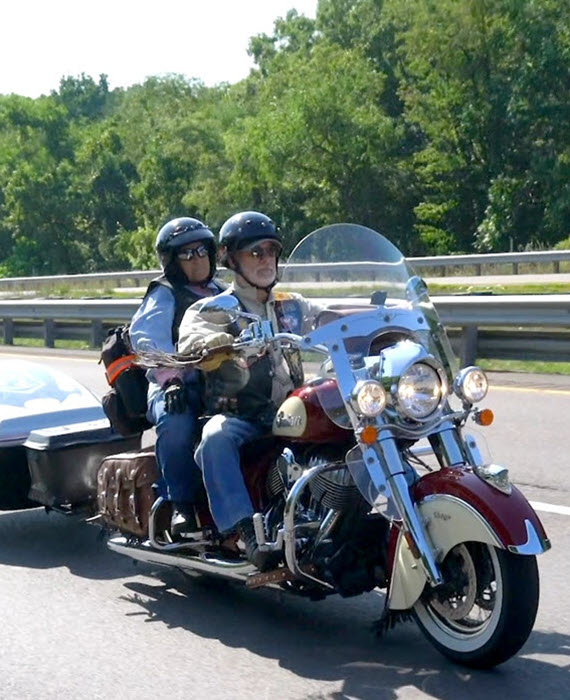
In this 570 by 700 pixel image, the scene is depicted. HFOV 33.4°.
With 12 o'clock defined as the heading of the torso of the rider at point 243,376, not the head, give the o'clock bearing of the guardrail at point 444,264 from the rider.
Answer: The guardrail is roughly at 8 o'clock from the rider.

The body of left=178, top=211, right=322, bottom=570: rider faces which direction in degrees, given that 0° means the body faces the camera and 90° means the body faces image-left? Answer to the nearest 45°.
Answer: approximately 315°

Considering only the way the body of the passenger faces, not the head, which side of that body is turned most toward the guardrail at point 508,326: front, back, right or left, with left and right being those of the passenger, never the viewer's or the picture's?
left

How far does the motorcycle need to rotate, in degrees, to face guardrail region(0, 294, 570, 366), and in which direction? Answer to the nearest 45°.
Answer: approximately 135° to its left

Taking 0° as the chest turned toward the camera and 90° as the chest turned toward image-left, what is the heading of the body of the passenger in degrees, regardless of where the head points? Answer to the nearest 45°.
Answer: approximately 315°

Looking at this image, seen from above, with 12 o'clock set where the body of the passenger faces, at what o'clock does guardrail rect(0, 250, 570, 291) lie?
The guardrail is roughly at 8 o'clock from the passenger.

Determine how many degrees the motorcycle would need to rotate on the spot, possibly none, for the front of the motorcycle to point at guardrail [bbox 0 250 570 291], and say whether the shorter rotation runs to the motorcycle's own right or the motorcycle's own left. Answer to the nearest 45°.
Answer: approximately 135° to the motorcycle's own left

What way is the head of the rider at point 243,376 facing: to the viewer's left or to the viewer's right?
to the viewer's right
